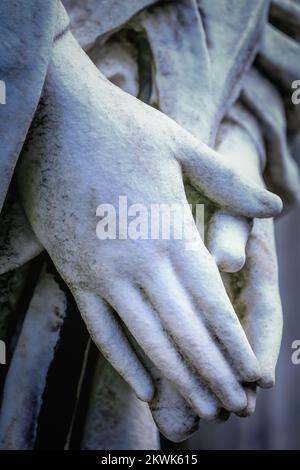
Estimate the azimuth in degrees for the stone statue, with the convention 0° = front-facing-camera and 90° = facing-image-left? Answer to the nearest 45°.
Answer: approximately 315°
